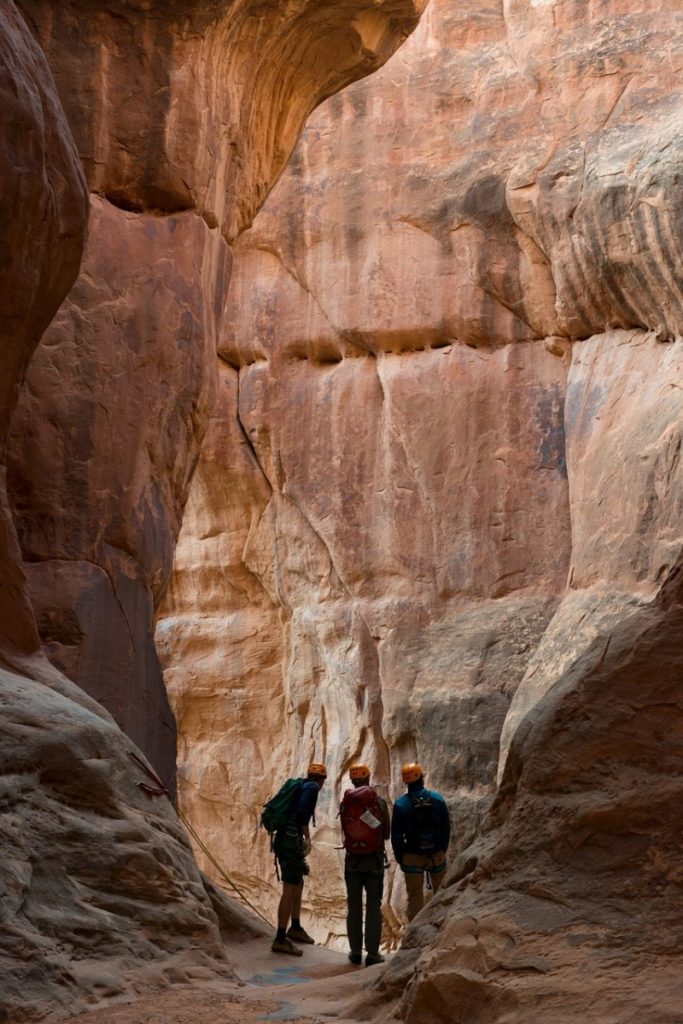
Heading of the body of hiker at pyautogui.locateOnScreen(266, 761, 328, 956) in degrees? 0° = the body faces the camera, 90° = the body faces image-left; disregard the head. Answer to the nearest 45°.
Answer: approximately 270°

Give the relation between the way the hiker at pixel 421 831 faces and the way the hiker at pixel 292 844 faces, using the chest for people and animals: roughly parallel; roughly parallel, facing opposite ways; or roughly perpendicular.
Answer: roughly perpendicular

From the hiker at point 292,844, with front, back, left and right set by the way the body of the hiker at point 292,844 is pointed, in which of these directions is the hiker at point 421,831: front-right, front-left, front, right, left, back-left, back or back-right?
front-right

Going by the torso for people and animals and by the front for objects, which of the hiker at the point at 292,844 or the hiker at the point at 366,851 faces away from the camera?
the hiker at the point at 366,851

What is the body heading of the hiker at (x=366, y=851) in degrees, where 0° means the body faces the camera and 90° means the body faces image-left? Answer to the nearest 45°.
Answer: approximately 180°

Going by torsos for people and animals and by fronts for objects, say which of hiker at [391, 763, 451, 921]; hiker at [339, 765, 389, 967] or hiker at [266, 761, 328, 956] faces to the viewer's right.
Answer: hiker at [266, 761, 328, 956]

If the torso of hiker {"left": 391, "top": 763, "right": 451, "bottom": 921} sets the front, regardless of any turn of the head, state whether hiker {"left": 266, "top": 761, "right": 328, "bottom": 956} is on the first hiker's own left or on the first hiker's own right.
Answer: on the first hiker's own left

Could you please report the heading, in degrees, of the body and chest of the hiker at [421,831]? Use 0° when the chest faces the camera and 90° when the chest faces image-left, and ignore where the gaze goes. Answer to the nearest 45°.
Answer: approximately 180°

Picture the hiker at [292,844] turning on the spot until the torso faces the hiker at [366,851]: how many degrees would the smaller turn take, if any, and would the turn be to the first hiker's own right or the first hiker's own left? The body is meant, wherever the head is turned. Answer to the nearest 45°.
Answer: approximately 45° to the first hiker's own right

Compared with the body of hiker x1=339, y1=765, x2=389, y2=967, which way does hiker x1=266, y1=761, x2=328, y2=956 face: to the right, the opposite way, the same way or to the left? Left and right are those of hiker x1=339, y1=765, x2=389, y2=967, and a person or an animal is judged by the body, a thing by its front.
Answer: to the right
